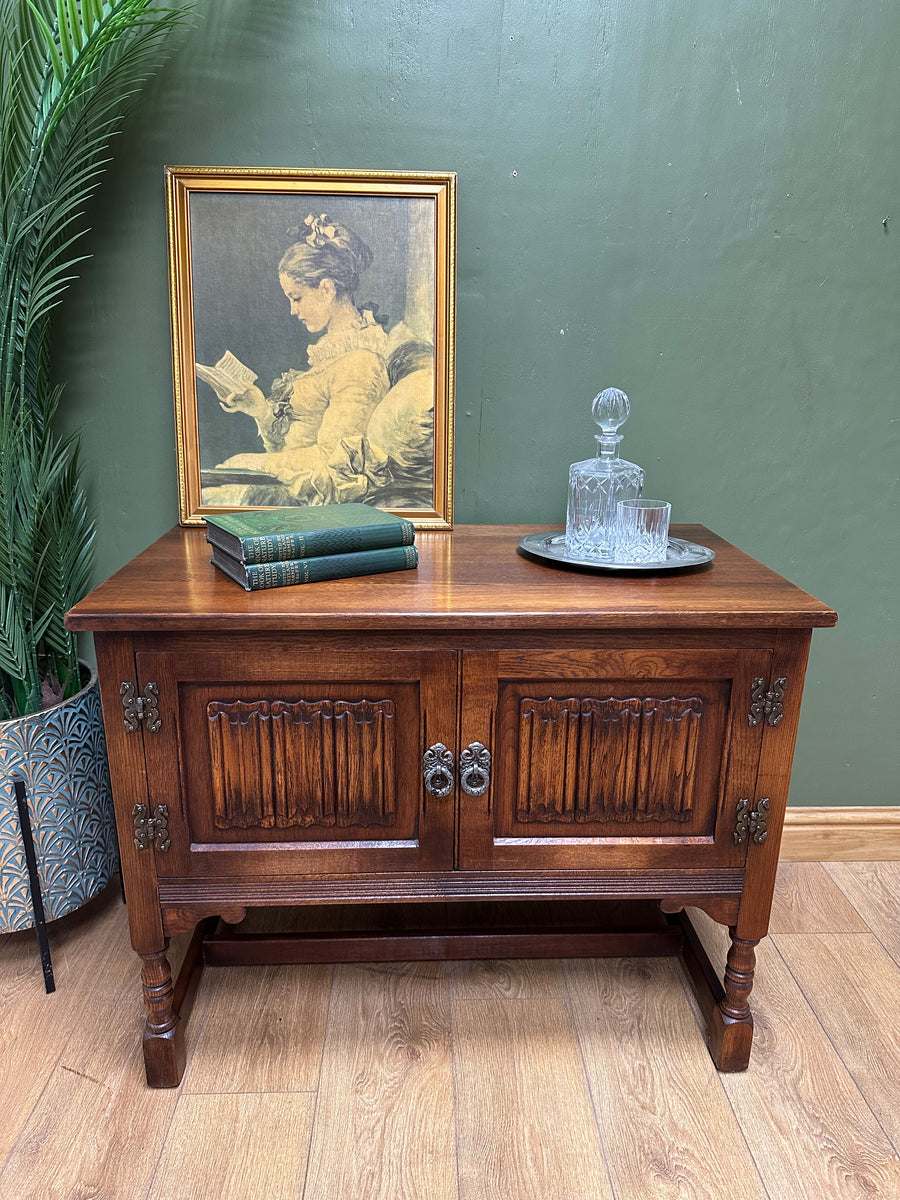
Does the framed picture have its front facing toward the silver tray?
no

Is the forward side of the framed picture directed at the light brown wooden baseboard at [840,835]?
no

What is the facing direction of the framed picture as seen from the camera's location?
facing the viewer

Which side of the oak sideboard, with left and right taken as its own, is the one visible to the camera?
front

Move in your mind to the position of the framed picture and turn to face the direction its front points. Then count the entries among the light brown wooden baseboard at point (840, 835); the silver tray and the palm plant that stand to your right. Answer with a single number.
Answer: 1

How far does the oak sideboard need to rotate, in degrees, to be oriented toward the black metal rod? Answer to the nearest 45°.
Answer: approximately 90° to its right

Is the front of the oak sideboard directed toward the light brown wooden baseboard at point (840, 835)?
no
